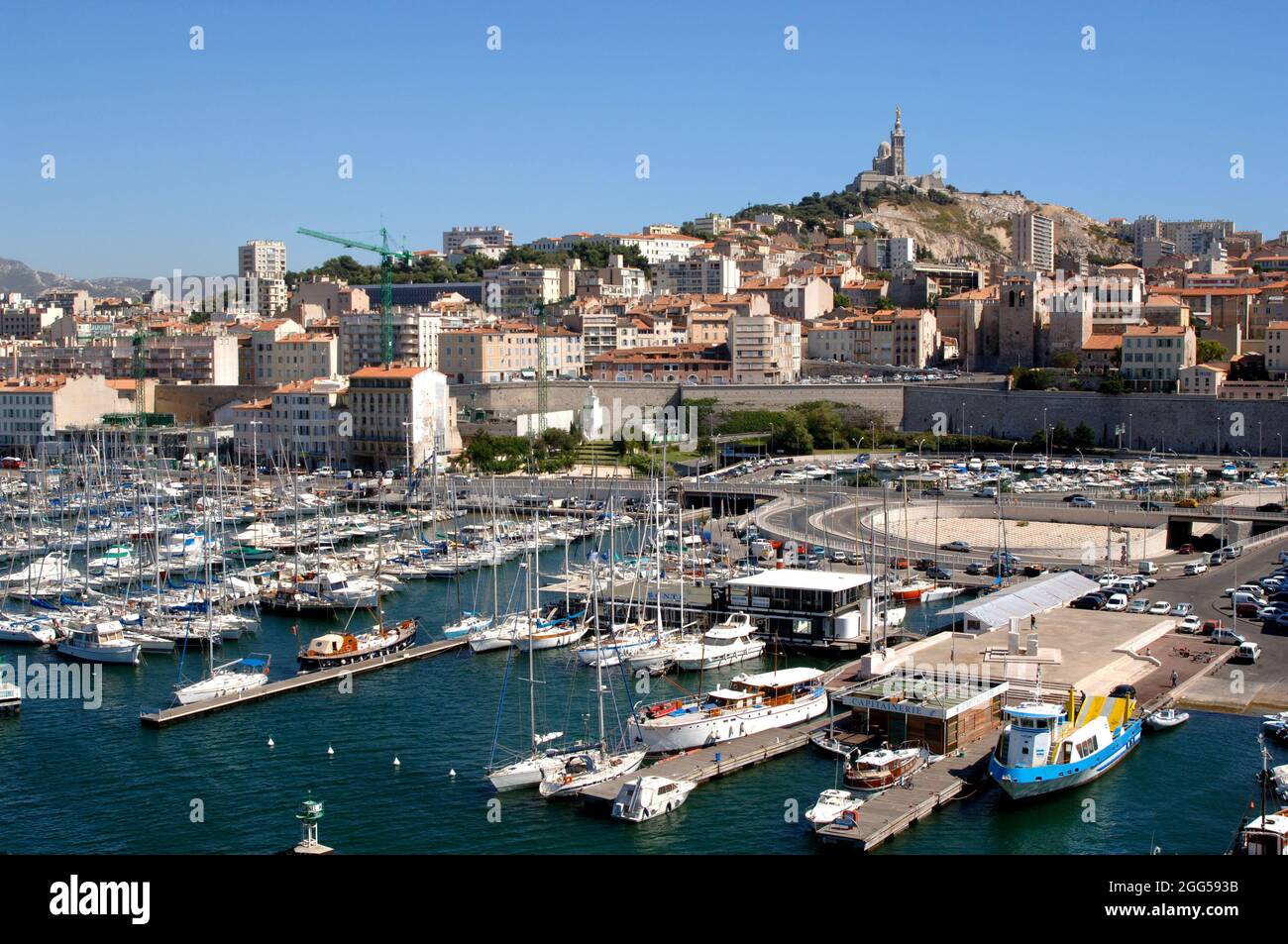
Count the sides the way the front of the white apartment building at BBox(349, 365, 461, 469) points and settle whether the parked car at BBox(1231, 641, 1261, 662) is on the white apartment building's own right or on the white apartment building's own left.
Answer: on the white apartment building's own left

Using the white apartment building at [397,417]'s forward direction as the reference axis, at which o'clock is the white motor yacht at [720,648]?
The white motor yacht is roughly at 10 o'clock from the white apartment building.

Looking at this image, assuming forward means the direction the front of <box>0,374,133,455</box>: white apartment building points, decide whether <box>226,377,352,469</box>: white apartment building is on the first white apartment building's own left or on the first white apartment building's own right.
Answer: on the first white apartment building's own left

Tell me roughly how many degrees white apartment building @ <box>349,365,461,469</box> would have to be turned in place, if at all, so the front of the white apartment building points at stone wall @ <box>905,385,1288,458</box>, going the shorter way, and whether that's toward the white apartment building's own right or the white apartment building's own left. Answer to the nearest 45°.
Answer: approximately 135° to the white apartment building's own left

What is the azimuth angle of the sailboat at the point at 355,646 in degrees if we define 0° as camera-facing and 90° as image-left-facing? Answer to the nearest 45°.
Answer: approximately 225°

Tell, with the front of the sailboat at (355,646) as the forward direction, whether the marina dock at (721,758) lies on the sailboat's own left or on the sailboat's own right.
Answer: on the sailboat's own right
